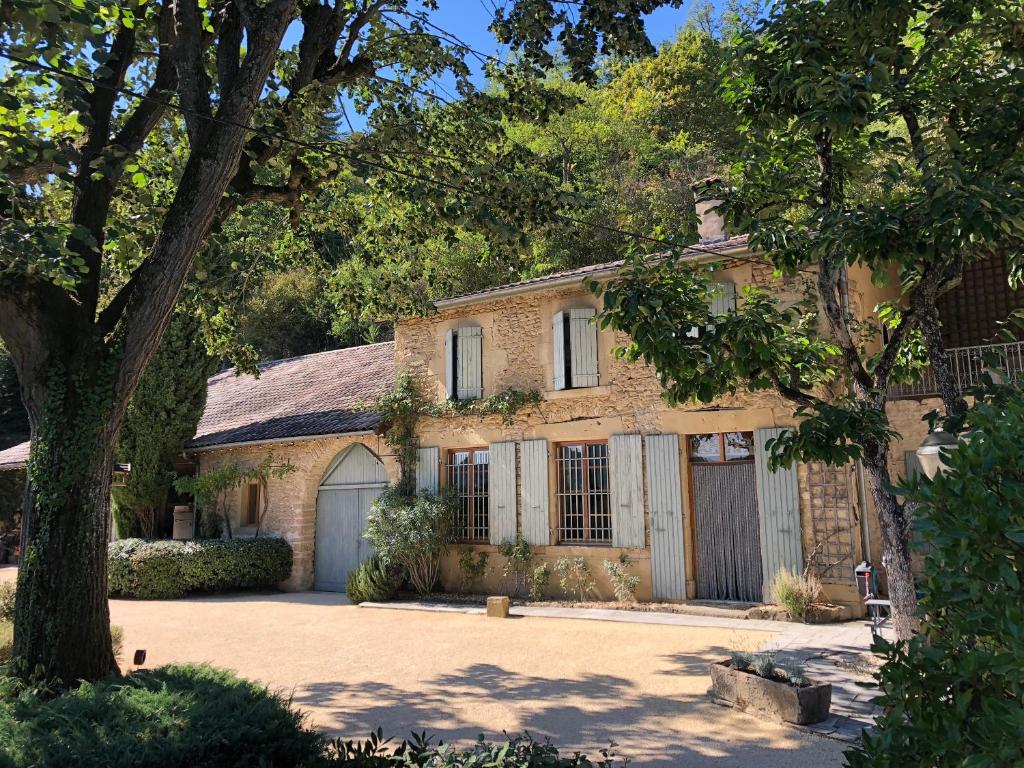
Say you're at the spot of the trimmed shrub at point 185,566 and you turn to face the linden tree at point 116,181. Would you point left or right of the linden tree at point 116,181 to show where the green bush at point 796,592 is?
left

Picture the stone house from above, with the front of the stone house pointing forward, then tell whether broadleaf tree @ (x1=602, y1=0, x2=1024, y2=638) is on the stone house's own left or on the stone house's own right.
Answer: on the stone house's own left

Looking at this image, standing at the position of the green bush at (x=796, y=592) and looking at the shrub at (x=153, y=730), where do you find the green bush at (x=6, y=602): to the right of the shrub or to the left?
right

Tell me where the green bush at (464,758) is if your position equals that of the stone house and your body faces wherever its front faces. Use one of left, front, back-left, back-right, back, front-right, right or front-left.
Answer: front-left

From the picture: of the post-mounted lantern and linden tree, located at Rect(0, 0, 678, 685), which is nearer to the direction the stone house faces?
the linden tree

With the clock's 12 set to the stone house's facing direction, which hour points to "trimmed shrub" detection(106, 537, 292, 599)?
The trimmed shrub is roughly at 2 o'clock from the stone house.

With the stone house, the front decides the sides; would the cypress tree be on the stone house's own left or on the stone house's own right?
on the stone house's own right

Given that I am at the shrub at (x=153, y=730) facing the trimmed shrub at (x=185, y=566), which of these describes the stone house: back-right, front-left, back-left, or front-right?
front-right

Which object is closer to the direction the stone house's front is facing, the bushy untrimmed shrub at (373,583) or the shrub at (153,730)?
the shrub at (153,730)

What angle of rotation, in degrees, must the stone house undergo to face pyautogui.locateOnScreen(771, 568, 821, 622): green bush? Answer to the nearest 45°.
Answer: approximately 90° to its left

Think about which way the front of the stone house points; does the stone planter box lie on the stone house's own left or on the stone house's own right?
on the stone house's own left

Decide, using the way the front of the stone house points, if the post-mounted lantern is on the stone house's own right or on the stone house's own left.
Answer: on the stone house's own left

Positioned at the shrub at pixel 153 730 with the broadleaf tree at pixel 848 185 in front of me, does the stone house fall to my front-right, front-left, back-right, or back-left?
front-left

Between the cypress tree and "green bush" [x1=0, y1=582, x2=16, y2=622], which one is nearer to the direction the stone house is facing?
the green bush
